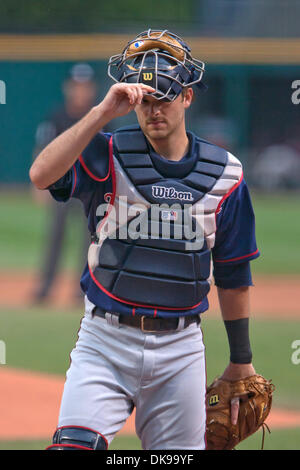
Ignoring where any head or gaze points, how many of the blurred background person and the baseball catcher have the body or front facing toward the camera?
2

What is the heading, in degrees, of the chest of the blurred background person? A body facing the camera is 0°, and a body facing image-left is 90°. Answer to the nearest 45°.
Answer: approximately 0°

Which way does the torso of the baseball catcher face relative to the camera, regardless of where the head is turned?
toward the camera

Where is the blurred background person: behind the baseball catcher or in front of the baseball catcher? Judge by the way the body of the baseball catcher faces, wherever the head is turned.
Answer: behind

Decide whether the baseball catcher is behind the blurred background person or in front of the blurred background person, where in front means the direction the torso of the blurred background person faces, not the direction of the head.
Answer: in front
